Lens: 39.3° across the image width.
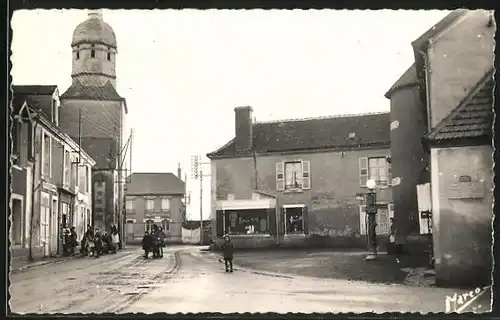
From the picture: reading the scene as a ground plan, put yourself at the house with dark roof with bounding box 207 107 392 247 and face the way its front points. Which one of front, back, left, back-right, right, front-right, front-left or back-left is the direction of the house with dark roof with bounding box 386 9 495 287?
left

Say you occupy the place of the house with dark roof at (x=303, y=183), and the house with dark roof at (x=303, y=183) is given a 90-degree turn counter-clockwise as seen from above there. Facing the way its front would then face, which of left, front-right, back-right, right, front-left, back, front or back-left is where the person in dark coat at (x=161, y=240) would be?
back

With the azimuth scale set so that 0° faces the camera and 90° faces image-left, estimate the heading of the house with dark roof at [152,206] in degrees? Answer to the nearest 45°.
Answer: approximately 0°

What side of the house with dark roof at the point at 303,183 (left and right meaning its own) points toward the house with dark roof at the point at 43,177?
right

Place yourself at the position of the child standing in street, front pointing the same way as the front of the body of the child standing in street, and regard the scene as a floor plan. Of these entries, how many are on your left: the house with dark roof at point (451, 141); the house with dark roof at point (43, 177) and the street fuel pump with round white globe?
2

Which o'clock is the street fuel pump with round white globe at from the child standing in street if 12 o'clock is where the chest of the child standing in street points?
The street fuel pump with round white globe is roughly at 9 o'clock from the child standing in street.

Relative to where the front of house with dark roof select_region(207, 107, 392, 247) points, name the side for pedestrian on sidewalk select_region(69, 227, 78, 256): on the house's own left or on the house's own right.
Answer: on the house's own right

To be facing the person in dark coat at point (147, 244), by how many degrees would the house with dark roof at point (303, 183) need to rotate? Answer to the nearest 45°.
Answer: approximately 90° to its right

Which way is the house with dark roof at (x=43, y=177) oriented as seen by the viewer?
to the viewer's right

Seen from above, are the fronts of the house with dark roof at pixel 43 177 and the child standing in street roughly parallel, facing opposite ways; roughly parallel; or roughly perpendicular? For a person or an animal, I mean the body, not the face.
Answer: roughly perpendicular
